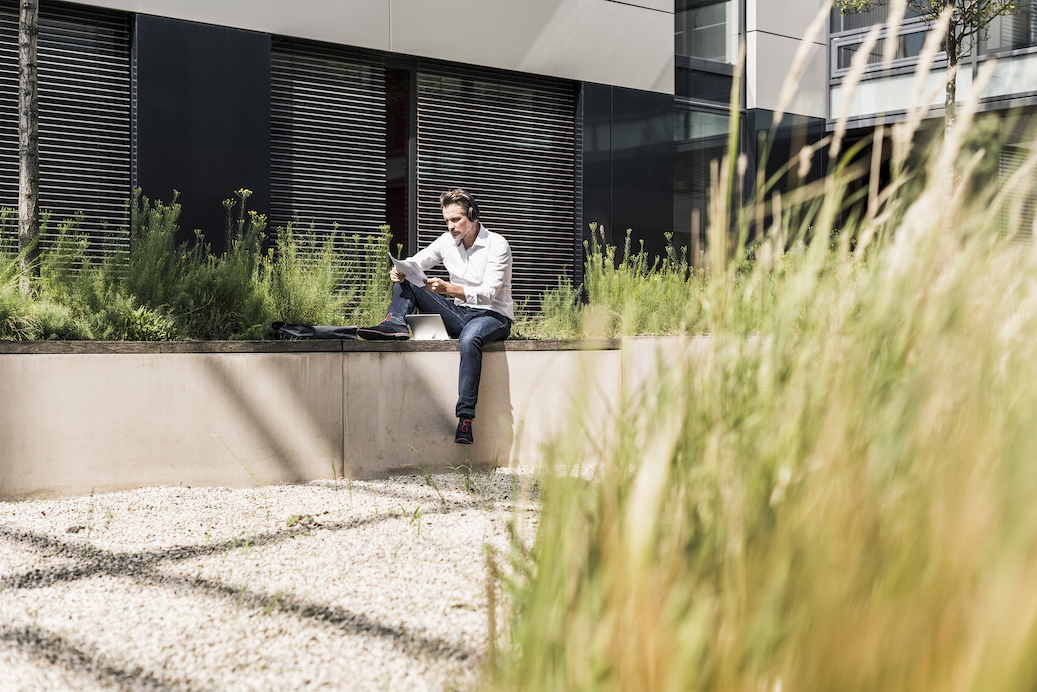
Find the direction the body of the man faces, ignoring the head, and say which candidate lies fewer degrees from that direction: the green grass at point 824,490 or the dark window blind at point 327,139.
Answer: the green grass

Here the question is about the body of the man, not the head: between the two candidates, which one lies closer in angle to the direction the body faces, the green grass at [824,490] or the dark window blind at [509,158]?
the green grass

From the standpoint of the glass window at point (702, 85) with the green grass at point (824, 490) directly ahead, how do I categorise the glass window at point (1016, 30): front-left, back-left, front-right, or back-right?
back-left

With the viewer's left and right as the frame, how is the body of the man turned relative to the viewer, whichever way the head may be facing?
facing the viewer and to the left of the viewer

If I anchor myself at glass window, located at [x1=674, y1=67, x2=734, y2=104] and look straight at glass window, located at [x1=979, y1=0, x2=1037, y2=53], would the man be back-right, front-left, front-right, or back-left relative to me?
back-right

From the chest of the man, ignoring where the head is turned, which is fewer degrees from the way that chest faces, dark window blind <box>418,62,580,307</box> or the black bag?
the black bag

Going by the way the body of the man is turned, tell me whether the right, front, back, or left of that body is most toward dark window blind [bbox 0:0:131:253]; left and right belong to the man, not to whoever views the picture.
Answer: right

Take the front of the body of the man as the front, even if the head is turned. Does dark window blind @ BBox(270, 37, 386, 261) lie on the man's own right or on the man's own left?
on the man's own right

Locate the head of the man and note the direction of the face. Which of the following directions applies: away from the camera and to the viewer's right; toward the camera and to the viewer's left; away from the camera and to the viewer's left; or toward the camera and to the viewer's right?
toward the camera and to the viewer's left
